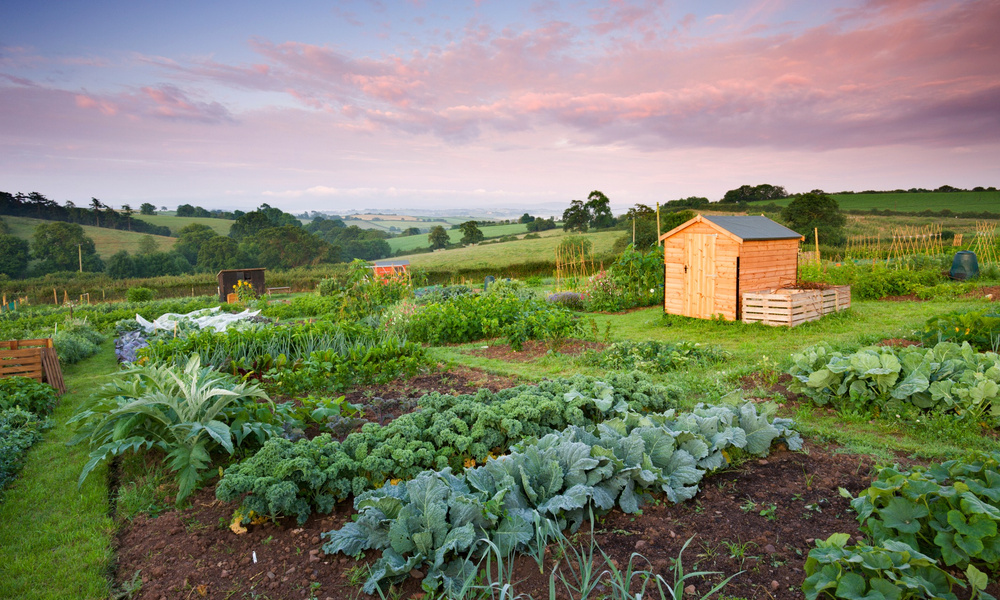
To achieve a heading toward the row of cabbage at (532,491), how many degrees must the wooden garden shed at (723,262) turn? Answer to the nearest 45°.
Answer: approximately 45° to its left

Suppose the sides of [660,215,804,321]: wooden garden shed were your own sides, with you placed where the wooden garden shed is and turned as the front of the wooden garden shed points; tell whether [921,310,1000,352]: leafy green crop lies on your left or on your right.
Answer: on your left

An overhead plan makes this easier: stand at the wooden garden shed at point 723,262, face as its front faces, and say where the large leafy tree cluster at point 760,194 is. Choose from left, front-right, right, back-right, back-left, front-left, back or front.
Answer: back-right

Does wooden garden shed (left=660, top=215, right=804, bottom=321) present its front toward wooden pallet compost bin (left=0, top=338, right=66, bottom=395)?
yes

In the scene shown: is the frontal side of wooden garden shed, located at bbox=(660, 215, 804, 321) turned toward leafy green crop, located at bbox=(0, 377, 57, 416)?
yes

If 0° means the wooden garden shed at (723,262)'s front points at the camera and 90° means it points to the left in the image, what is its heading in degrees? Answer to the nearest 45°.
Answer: approximately 45°

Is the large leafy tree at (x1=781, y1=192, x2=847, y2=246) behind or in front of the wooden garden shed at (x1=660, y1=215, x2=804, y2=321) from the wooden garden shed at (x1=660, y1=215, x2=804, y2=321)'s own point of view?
behind

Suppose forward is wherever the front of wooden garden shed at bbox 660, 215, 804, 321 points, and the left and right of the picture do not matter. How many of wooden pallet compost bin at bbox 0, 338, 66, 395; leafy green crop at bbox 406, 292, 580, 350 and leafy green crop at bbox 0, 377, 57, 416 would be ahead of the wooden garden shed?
3

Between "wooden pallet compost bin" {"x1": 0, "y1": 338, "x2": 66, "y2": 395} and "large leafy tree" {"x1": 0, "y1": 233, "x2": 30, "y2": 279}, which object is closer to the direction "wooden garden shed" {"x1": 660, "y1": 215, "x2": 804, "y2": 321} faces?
the wooden pallet compost bin

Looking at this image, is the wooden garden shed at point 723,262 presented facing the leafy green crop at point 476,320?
yes

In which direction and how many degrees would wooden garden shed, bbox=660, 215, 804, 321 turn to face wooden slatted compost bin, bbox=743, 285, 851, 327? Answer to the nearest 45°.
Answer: approximately 90° to its left

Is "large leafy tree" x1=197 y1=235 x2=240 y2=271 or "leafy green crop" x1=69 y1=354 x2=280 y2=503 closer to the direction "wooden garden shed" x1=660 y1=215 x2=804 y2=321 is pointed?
the leafy green crop

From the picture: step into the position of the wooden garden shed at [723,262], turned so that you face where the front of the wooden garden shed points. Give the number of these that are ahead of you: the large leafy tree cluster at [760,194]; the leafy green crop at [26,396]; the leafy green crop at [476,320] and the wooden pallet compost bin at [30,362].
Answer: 3

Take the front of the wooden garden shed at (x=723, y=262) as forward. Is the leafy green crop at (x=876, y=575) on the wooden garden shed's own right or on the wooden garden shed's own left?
on the wooden garden shed's own left

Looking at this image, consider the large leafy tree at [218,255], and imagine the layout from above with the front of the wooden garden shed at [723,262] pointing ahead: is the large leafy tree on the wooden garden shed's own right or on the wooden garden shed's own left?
on the wooden garden shed's own right

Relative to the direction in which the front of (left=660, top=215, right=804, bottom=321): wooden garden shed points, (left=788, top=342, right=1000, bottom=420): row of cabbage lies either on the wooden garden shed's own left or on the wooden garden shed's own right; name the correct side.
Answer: on the wooden garden shed's own left

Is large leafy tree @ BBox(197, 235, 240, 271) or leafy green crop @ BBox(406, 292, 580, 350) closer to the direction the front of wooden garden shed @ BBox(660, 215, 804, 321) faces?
the leafy green crop
